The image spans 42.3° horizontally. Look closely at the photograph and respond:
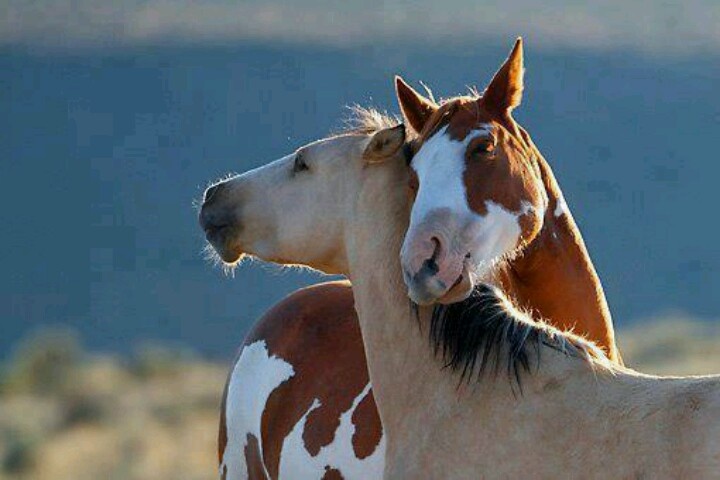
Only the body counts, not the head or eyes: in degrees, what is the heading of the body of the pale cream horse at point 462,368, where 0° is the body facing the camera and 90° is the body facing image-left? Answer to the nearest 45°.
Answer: approximately 90°

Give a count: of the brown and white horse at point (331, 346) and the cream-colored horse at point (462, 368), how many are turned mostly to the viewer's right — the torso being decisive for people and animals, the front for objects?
1

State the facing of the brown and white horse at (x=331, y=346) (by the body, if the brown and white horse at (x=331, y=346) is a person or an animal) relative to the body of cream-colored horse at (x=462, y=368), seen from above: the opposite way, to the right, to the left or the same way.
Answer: the opposite way

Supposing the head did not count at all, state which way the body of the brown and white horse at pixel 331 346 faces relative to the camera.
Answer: to the viewer's right
